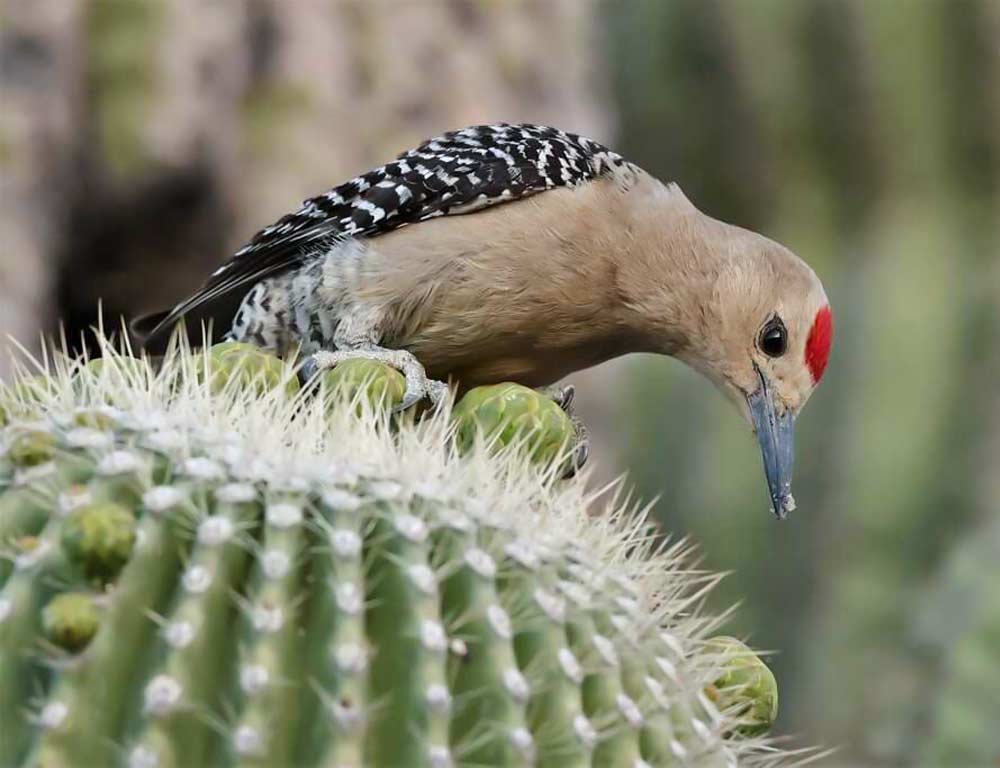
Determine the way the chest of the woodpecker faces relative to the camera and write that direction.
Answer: to the viewer's right
